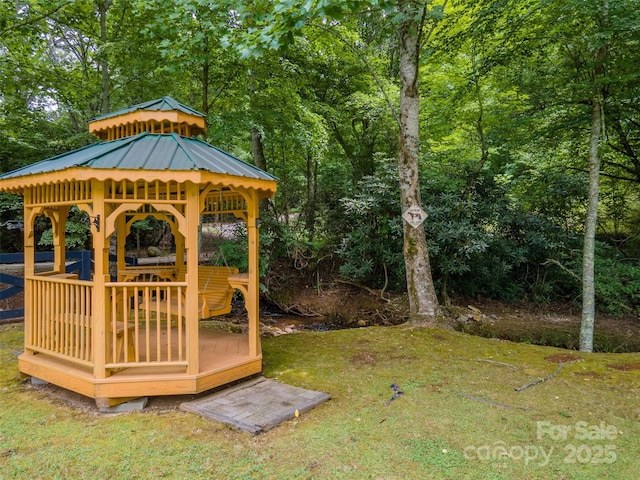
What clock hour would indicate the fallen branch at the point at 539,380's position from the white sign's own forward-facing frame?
The fallen branch is roughly at 11 o'clock from the white sign.

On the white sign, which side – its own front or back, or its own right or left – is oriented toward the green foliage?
back

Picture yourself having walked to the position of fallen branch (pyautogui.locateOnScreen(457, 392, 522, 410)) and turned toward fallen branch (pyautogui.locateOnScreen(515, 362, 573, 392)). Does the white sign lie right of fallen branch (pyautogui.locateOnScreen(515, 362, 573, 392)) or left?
left

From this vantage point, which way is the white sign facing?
toward the camera

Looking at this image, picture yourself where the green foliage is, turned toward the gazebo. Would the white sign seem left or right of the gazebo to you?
left

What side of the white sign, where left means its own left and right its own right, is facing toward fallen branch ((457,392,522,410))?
front

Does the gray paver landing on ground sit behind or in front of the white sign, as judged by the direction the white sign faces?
in front

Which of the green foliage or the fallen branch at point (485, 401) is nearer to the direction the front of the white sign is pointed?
the fallen branch

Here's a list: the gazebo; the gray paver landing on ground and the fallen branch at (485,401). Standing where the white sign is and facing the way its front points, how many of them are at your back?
0

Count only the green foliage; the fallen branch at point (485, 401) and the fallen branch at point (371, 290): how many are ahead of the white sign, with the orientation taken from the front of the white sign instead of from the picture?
1

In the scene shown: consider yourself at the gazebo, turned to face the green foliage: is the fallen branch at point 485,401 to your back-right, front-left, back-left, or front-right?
front-right

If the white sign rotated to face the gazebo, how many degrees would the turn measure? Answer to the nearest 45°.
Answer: approximately 45° to its right

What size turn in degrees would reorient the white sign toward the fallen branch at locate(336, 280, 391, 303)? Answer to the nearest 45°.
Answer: approximately 180°
